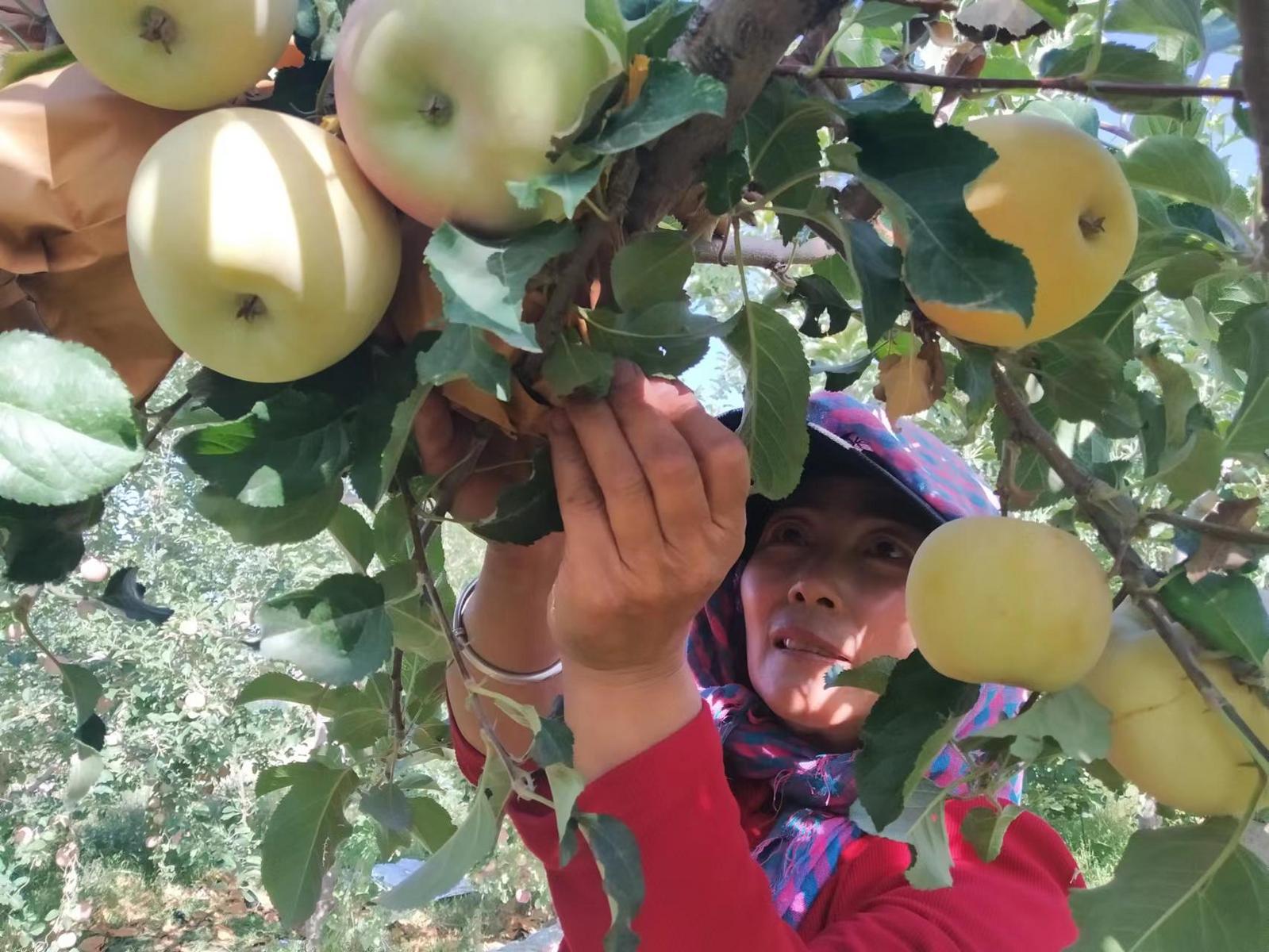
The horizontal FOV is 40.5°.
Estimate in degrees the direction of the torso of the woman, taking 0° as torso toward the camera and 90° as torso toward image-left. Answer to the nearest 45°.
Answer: approximately 45°

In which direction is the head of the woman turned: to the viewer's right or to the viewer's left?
to the viewer's left
